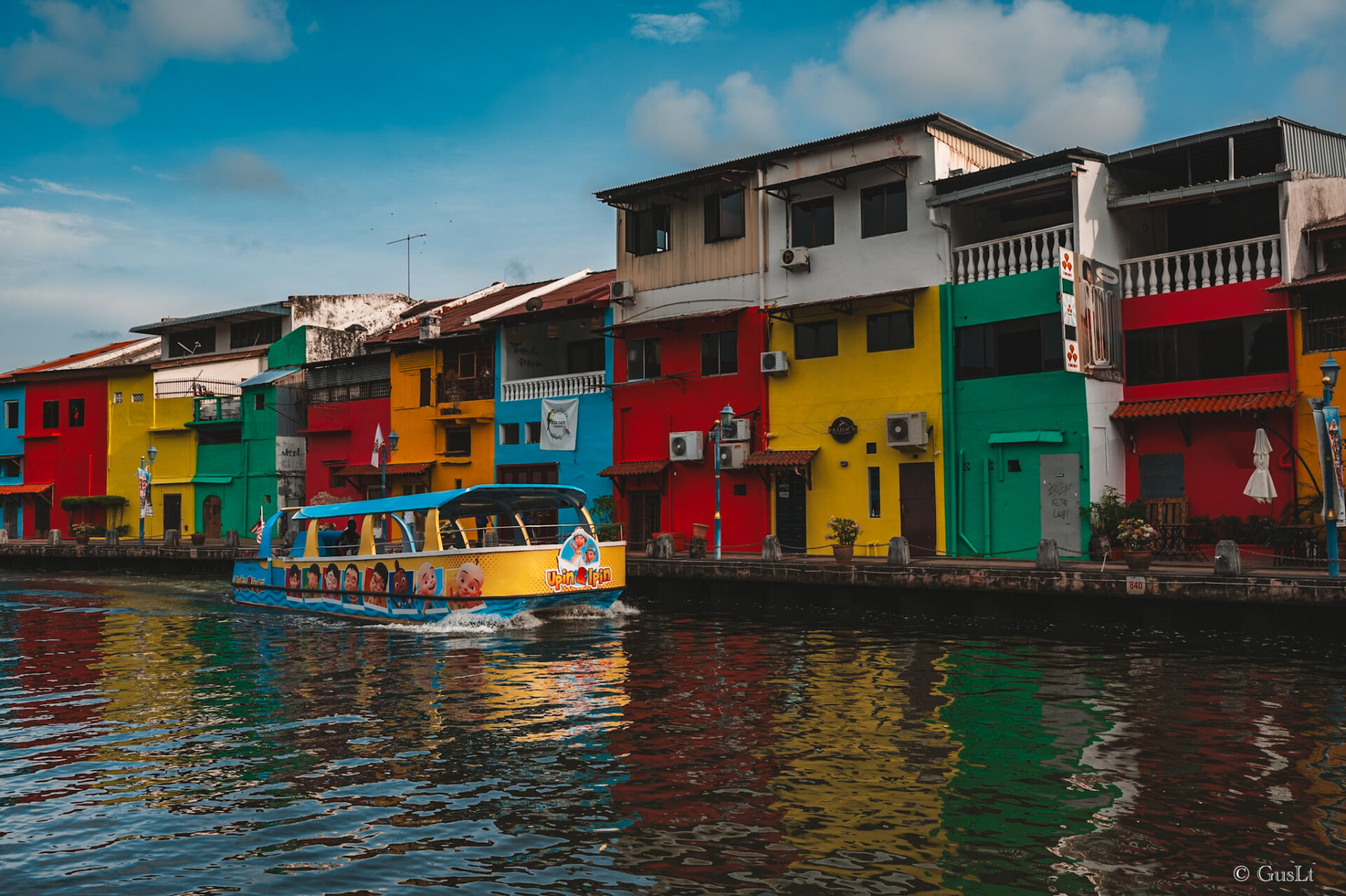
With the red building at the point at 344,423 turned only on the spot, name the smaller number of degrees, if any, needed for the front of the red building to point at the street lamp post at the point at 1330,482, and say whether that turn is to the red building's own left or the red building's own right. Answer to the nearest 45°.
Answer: approximately 45° to the red building's own left

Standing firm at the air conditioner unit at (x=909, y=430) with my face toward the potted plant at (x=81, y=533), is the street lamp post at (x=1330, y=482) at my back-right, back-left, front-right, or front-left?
back-left

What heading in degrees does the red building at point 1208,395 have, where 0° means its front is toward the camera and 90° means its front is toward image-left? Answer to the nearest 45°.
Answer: approximately 0°

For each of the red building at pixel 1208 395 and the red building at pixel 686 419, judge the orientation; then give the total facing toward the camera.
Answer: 2

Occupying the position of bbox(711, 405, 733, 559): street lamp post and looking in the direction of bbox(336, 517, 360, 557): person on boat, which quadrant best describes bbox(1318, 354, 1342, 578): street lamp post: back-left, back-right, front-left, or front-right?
back-left

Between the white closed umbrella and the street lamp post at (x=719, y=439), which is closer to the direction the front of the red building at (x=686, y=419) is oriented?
the street lamp post

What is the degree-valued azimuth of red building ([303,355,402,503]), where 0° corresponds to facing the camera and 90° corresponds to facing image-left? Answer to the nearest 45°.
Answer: approximately 0°

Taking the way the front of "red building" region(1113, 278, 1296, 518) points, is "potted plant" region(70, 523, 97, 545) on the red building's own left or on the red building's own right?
on the red building's own right

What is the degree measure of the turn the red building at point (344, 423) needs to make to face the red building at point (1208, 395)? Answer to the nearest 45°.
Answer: approximately 45° to its left

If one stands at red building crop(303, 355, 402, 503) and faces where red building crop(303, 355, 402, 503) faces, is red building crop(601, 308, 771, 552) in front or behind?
in front

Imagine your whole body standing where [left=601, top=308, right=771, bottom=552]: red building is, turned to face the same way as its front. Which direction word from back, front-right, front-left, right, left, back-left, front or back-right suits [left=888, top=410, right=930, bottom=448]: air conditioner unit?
front-left

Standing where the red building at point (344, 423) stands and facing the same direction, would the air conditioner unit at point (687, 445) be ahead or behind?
ahead
